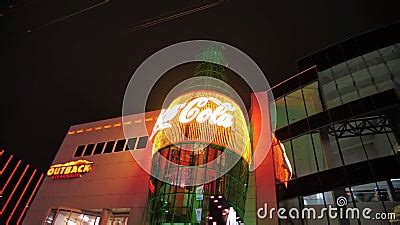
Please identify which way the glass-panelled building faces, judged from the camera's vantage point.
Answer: facing the viewer and to the left of the viewer

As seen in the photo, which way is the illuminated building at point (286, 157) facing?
toward the camera
